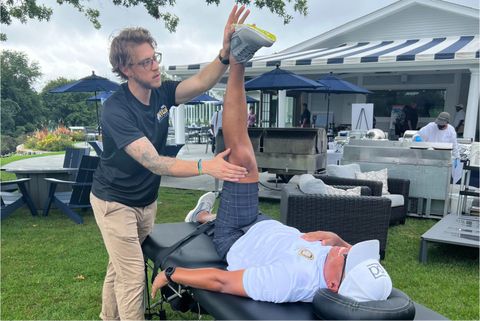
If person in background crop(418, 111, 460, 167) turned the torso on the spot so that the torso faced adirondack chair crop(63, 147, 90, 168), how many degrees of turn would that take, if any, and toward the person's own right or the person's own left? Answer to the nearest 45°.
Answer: approximately 45° to the person's own right

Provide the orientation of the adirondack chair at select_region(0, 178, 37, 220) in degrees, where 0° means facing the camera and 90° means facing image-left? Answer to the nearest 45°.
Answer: approximately 270°

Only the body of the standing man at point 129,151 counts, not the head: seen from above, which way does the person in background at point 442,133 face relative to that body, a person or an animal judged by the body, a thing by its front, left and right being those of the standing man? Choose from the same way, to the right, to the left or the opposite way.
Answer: to the right

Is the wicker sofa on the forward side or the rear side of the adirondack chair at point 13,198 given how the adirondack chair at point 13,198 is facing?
on the forward side

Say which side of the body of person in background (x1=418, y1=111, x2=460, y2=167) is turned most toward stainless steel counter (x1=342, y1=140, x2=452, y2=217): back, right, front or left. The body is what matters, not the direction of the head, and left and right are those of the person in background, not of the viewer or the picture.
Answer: front

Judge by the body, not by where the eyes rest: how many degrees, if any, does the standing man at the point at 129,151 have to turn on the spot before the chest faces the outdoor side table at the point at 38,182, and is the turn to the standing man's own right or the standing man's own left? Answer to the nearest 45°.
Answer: approximately 180°

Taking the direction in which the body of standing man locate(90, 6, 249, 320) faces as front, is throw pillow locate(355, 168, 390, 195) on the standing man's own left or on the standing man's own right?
on the standing man's own left

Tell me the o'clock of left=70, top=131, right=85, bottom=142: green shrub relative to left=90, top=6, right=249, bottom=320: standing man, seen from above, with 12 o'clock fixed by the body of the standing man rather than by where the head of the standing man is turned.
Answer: The green shrub is roughly at 7 o'clock from the standing man.

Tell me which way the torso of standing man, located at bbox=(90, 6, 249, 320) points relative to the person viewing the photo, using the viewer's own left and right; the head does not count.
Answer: facing the viewer and to the right of the viewer

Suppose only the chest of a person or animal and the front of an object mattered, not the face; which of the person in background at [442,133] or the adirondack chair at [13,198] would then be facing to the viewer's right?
the adirondack chair

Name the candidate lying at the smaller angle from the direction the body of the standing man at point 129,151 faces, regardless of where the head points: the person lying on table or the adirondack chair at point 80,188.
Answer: the person lying on table

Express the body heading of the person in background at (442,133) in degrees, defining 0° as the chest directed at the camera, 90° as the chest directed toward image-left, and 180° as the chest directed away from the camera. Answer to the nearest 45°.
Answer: approximately 0°

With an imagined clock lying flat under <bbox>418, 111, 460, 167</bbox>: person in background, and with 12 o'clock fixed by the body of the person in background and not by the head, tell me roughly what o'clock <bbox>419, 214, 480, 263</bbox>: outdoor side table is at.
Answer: The outdoor side table is roughly at 12 o'clock from the person in background.

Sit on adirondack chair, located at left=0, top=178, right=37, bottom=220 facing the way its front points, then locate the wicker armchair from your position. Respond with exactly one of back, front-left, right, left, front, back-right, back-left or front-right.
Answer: front-right

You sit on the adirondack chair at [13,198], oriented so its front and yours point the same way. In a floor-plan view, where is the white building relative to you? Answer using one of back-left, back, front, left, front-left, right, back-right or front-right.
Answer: front
